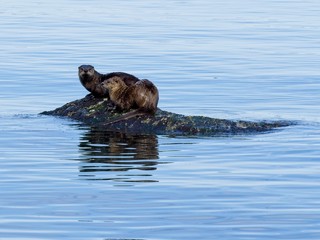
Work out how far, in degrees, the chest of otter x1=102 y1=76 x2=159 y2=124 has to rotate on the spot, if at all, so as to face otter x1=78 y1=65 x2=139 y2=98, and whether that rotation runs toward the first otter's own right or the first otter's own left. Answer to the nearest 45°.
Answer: approximately 45° to the first otter's own right

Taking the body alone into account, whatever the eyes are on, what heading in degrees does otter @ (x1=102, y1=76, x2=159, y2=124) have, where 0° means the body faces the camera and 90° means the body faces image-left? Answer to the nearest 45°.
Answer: approximately 90°
